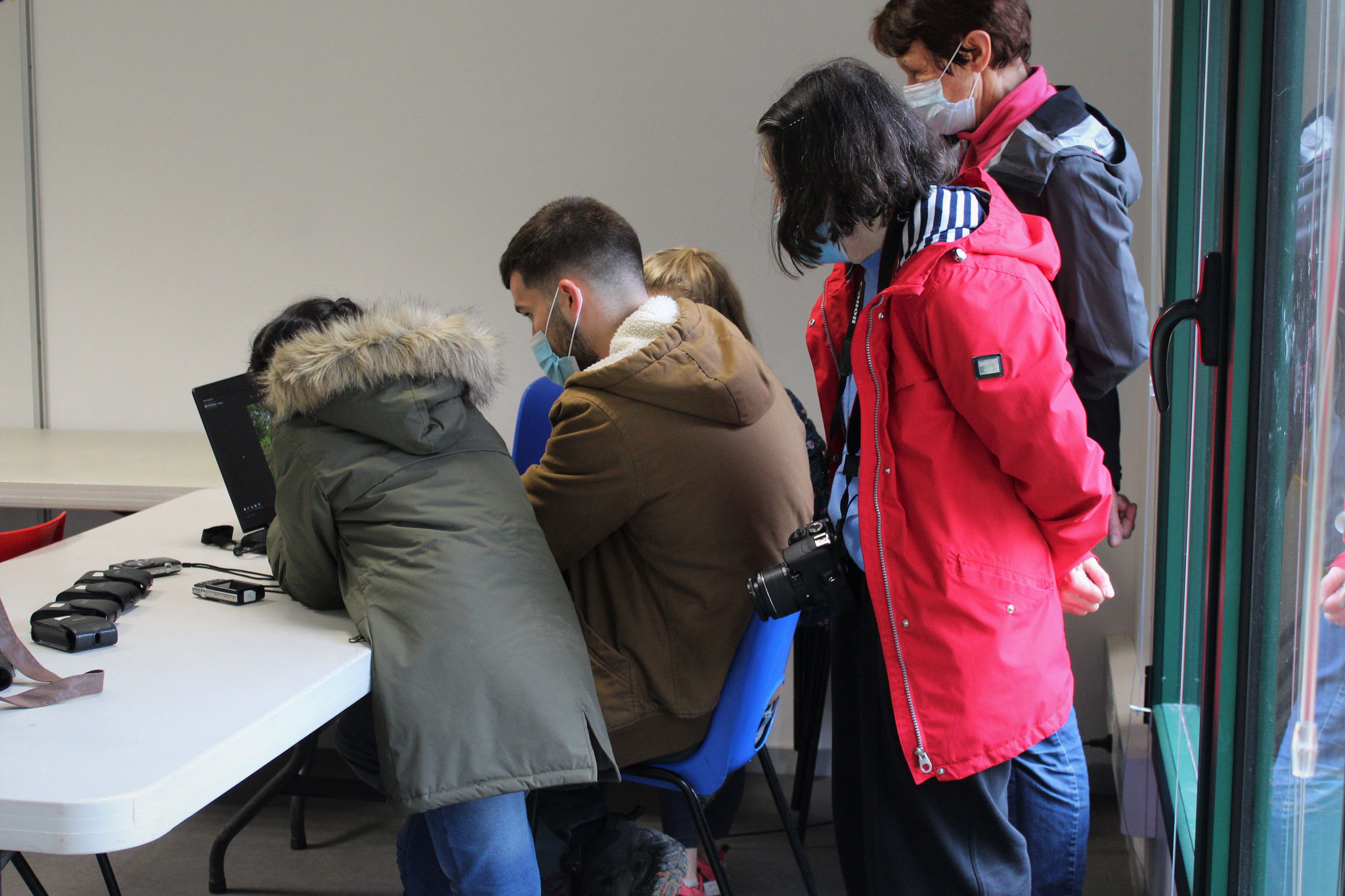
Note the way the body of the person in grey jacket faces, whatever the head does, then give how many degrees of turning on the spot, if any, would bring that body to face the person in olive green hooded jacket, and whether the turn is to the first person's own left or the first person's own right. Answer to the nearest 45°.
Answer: approximately 45° to the first person's own left

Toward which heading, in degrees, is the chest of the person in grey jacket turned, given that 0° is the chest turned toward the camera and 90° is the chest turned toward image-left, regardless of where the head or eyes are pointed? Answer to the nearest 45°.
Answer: approximately 90°

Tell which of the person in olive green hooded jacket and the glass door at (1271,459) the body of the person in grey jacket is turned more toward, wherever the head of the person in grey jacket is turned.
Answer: the person in olive green hooded jacket

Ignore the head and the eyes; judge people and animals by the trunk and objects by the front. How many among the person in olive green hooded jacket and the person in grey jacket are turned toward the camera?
0

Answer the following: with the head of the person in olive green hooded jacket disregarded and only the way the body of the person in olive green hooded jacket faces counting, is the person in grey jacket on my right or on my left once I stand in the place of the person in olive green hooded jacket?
on my right

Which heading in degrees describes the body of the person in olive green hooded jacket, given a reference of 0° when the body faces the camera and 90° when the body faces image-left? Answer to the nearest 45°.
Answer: approximately 135°

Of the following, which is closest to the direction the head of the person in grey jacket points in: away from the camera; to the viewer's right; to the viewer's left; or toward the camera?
to the viewer's left

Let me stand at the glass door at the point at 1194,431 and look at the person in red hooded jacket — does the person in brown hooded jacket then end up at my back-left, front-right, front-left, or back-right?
front-right

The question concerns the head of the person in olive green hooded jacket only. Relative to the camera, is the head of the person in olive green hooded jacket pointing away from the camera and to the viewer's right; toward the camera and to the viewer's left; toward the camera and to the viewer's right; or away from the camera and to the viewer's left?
away from the camera and to the viewer's left

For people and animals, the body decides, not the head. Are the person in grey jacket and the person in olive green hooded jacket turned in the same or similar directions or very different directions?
same or similar directions
